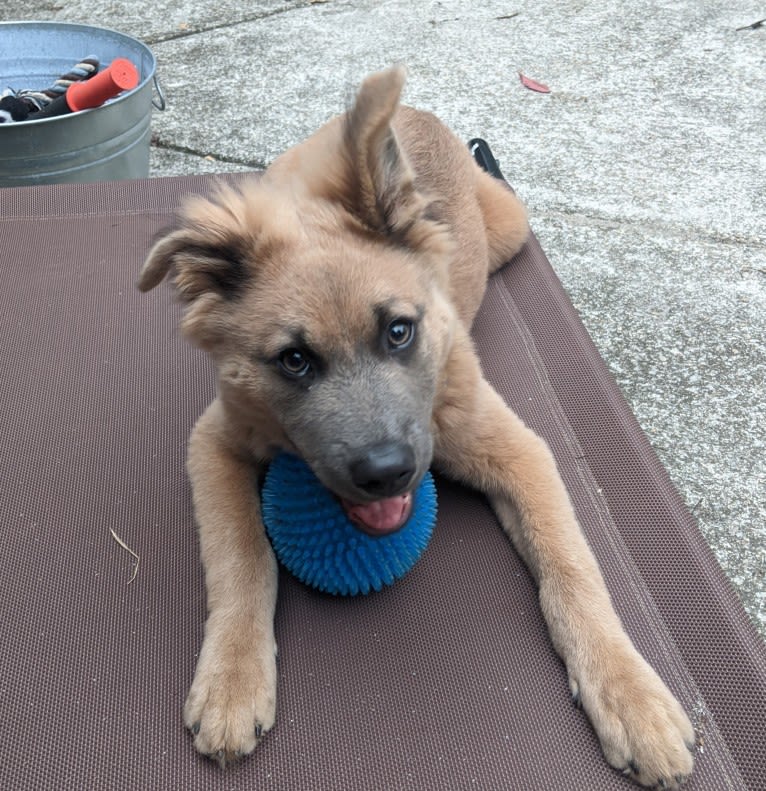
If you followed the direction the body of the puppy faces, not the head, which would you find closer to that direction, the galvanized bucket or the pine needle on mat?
the pine needle on mat

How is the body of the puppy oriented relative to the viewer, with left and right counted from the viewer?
facing the viewer

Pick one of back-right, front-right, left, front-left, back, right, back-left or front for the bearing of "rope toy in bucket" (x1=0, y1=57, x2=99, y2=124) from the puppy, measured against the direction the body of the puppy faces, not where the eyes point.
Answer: back-right

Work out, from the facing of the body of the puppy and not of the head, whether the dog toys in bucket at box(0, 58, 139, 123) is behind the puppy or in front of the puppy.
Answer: behind

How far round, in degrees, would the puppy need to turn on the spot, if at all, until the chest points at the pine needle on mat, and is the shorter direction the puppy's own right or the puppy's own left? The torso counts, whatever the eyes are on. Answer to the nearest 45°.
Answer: approximately 90° to the puppy's own right

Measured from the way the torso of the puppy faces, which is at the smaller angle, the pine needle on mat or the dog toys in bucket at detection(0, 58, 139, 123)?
the pine needle on mat

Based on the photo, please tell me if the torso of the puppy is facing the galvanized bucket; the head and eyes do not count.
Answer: no
